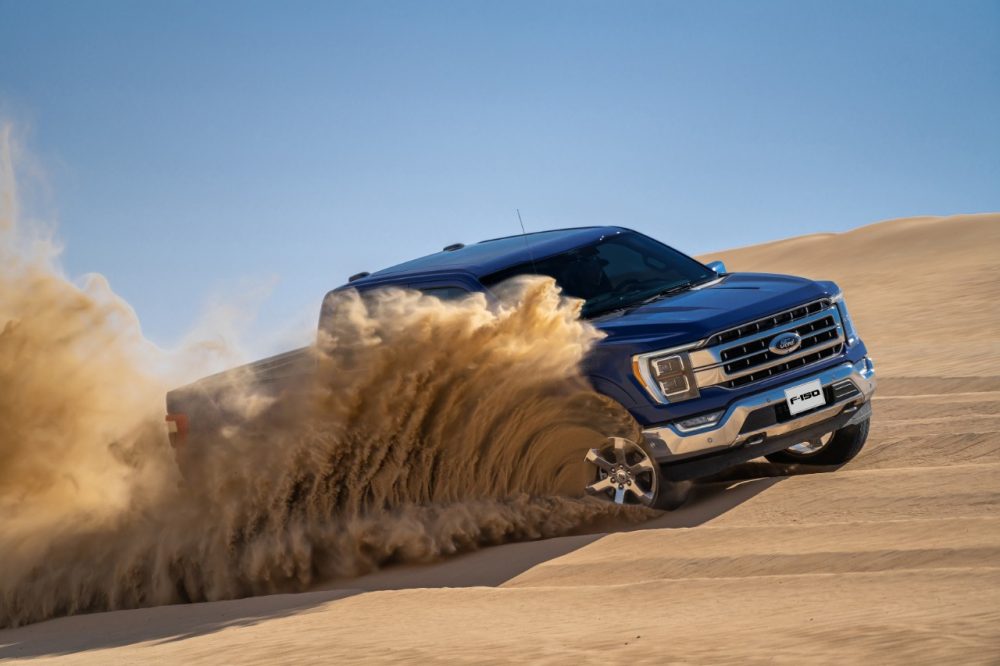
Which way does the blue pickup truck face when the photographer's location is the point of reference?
facing the viewer and to the right of the viewer

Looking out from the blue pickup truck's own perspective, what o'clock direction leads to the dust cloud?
The dust cloud is roughly at 5 o'clock from the blue pickup truck.
